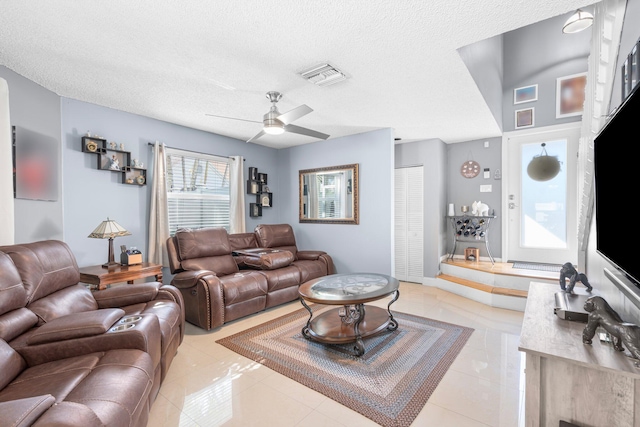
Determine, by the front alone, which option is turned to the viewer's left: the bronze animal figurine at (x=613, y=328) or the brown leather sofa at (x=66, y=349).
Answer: the bronze animal figurine

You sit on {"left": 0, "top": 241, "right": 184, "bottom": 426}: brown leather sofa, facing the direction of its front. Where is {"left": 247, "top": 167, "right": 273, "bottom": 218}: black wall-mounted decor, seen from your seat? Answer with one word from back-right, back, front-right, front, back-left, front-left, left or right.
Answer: left

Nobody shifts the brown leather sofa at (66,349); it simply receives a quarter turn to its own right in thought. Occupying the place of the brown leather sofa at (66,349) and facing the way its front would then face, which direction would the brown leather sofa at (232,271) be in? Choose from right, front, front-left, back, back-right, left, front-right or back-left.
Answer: back

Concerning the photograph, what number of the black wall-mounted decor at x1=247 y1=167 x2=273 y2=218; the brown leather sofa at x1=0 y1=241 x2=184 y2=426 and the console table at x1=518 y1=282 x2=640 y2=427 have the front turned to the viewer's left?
1

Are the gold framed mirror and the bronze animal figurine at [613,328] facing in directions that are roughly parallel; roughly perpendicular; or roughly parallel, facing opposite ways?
roughly perpendicular

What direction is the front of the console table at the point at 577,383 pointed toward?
to the viewer's left

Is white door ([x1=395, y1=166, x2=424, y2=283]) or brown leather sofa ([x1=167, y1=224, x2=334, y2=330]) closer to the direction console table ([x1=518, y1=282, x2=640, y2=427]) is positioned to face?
the brown leather sofa

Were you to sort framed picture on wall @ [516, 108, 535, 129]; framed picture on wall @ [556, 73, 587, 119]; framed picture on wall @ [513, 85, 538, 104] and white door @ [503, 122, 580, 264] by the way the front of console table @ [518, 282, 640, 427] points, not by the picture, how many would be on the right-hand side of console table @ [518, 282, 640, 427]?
4

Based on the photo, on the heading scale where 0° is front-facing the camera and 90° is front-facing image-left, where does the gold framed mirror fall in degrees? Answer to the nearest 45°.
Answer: approximately 45°

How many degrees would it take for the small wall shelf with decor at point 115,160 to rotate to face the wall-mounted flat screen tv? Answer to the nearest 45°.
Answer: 0° — it already faces it

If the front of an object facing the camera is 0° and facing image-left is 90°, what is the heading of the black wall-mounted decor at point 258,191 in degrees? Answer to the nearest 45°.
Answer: approximately 315°
